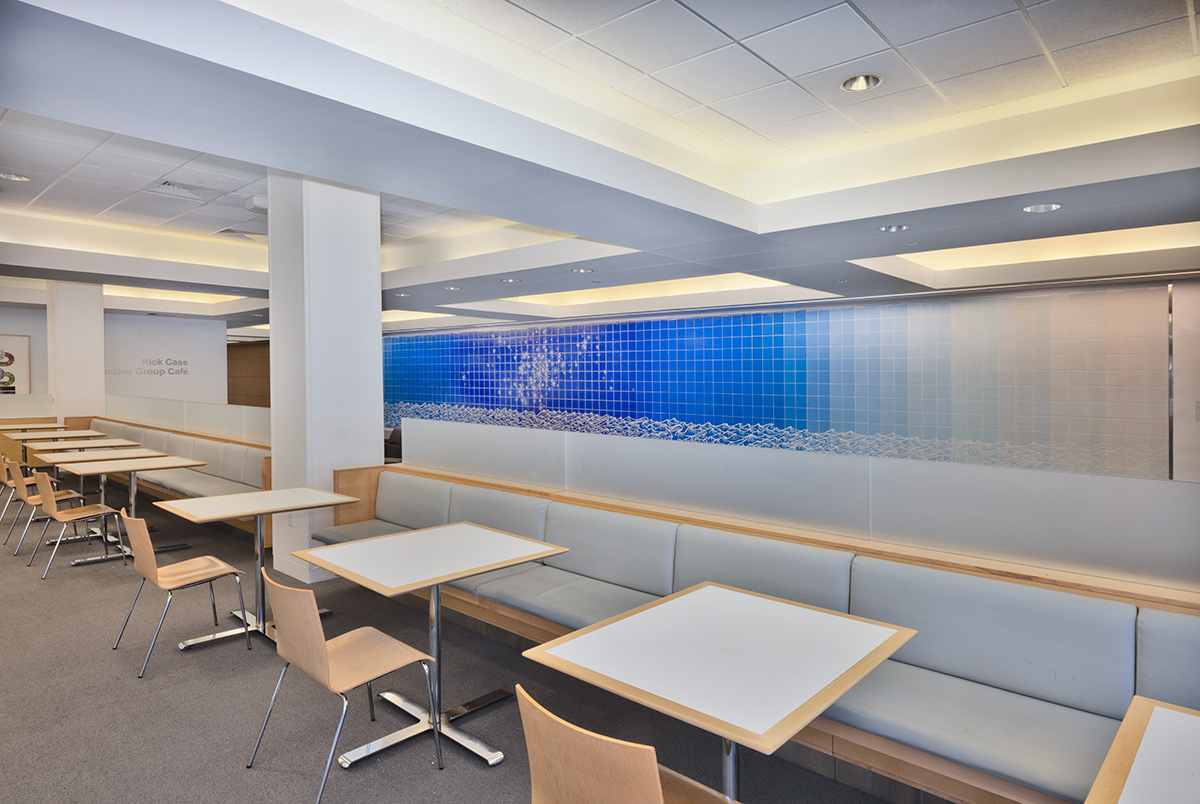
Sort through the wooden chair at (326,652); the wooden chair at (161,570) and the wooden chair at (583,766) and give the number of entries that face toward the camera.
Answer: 0

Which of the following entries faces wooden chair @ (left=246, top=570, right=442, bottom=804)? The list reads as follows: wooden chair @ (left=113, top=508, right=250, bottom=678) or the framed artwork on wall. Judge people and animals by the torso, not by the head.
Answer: the framed artwork on wall

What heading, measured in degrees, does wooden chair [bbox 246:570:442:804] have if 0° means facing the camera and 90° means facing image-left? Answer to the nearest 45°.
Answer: approximately 225°

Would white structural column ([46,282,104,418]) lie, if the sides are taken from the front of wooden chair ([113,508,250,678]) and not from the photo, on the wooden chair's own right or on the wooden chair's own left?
on the wooden chair's own left

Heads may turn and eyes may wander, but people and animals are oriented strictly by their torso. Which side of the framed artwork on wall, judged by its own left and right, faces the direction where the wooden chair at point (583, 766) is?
front

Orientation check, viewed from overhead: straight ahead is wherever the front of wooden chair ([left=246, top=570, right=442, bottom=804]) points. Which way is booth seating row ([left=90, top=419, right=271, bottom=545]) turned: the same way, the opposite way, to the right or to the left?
the opposite way

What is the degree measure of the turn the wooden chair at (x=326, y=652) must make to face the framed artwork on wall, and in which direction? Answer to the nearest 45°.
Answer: approximately 90° to its left

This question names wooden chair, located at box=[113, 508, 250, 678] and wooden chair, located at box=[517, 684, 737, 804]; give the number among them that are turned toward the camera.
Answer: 0

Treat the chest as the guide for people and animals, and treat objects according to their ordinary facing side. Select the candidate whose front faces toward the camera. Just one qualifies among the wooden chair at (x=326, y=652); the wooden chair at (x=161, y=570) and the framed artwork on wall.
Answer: the framed artwork on wall

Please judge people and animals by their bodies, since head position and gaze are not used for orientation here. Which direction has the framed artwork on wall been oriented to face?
toward the camera

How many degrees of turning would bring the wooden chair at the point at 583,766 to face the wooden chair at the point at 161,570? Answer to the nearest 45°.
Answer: approximately 90° to its left

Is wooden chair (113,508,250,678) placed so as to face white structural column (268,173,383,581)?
yes

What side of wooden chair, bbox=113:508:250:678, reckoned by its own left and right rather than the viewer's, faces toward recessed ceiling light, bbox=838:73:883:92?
right

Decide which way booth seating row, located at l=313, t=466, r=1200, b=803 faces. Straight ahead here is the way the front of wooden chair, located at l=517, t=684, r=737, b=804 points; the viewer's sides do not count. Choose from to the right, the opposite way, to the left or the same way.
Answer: the opposite way

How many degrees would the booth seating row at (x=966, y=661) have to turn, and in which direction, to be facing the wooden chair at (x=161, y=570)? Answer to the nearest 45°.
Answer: approximately 45° to its right

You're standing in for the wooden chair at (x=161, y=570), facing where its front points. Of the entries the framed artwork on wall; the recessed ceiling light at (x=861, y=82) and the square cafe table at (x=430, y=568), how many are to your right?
2

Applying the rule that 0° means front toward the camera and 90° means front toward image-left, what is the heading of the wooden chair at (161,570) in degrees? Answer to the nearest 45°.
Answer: approximately 225°

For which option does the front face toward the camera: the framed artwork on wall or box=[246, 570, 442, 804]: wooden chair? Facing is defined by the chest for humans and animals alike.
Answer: the framed artwork on wall

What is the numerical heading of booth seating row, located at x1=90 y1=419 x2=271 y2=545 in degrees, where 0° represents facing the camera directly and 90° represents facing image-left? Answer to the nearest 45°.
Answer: approximately 45°

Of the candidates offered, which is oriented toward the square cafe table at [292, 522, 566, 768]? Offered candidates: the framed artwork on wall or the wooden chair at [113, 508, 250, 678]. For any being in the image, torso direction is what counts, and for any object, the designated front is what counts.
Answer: the framed artwork on wall

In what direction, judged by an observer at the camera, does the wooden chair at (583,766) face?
facing away from the viewer and to the right of the viewer

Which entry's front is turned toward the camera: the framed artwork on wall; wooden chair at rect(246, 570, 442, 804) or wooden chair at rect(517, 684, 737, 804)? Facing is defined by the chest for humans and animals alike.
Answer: the framed artwork on wall

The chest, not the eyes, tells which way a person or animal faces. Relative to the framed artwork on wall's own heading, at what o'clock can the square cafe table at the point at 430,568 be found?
The square cafe table is roughly at 12 o'clock from the framed artwork on wall.
